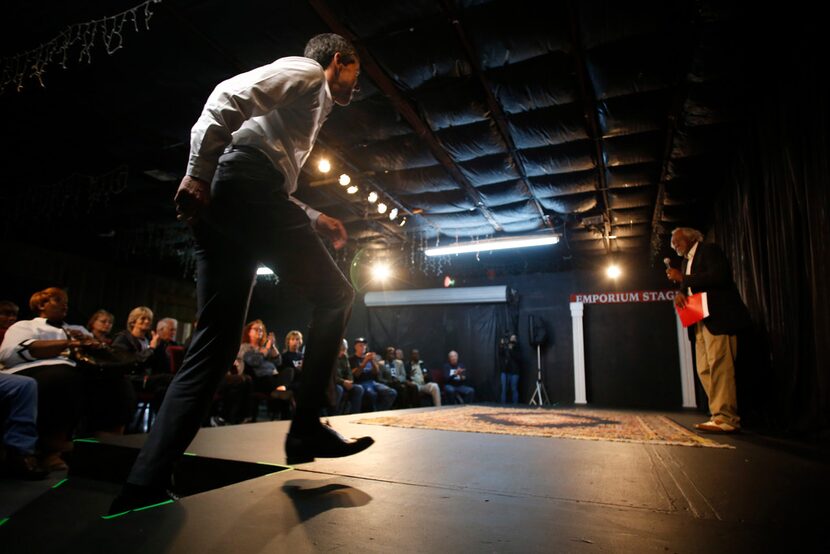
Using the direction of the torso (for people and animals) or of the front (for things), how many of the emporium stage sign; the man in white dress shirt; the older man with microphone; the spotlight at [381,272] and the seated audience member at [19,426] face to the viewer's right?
2

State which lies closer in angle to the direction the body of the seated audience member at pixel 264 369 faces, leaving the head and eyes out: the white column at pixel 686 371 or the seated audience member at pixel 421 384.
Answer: the white column

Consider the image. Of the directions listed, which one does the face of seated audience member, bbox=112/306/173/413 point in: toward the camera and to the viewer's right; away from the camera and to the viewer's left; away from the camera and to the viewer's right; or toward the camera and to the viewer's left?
toward the camera and to the viewer's right

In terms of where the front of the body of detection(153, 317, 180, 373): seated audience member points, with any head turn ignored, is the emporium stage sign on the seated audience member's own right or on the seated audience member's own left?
on the seated audience member's own left

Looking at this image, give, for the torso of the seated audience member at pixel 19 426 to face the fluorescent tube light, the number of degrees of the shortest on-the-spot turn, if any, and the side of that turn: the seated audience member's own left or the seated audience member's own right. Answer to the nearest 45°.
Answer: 0° — they already face it

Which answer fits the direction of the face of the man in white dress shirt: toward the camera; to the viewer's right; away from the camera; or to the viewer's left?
to the viewer's right

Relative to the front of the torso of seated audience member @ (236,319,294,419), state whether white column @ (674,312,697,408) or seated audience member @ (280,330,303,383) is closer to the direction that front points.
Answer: the white column

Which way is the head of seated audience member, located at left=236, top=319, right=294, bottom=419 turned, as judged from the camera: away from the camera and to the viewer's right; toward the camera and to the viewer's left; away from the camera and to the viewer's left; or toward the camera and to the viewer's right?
toward the camera and to the viewer's right

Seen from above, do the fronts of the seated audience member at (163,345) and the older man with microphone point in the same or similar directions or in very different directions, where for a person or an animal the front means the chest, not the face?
very different directions

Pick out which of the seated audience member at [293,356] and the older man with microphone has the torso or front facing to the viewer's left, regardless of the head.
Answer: the older man with microphone

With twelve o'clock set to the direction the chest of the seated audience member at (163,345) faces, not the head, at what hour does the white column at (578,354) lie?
The white column is roughly at 10 o'clock from the seated audience member.
